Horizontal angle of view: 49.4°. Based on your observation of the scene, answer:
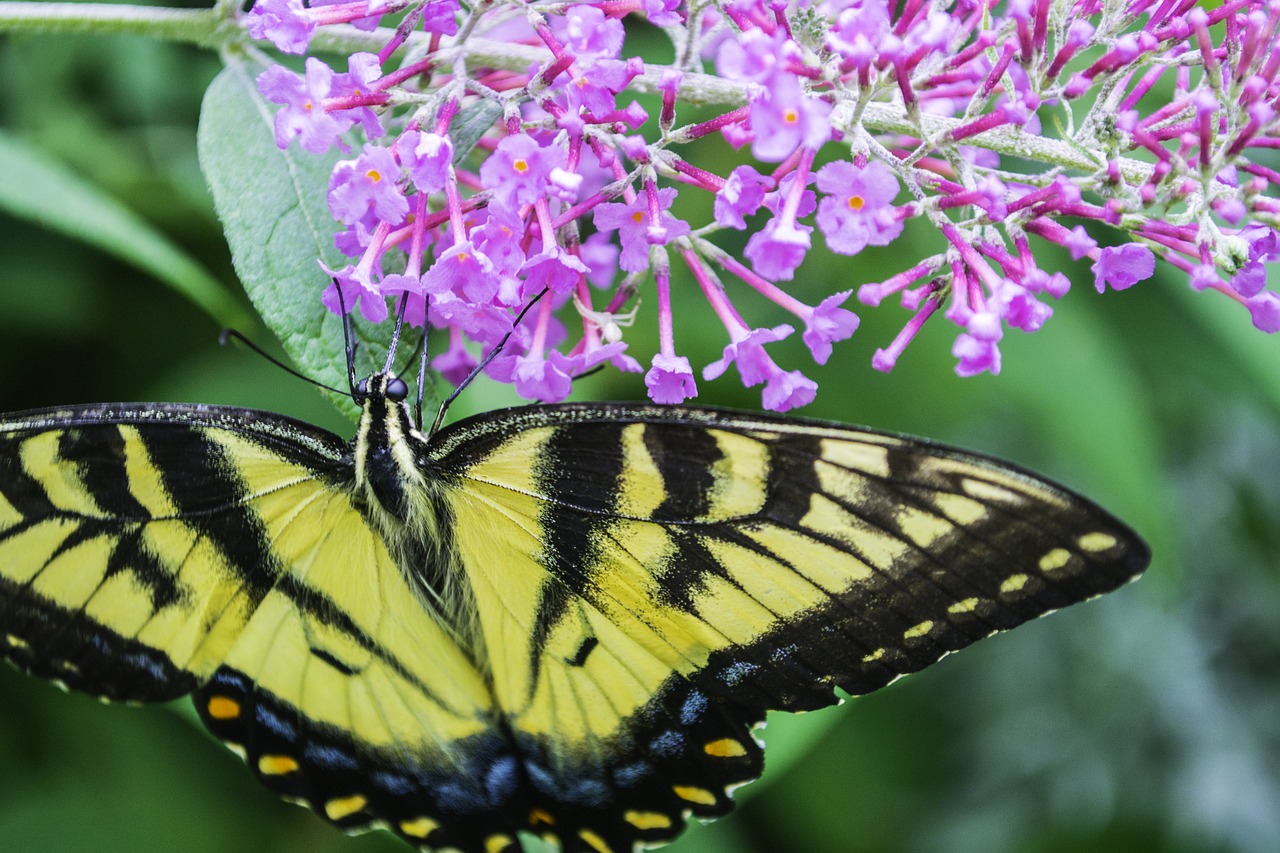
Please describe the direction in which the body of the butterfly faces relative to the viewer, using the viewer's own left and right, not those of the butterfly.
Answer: facing away from the viewer

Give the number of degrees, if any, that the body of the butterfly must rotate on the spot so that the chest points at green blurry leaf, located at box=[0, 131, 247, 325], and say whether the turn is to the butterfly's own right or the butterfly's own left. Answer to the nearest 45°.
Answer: approximately 45° to the butterfly's own left
